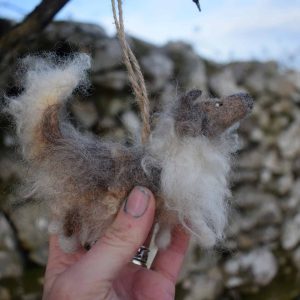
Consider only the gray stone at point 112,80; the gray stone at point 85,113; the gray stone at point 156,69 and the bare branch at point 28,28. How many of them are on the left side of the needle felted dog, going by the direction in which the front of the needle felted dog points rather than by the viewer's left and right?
4

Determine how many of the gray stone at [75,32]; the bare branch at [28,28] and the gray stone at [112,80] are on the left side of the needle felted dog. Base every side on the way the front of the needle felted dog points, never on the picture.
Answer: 3

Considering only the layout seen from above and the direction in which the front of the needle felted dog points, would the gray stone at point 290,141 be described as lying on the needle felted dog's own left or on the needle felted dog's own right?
on the needle felted dog's own left

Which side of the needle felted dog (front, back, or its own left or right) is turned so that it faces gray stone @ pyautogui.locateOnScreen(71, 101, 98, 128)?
left

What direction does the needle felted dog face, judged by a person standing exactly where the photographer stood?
facing to the right of the viewer

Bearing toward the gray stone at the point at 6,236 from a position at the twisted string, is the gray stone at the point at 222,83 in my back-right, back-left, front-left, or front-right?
front-right

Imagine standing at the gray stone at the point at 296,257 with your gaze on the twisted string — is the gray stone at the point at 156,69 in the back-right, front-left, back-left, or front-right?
front-right

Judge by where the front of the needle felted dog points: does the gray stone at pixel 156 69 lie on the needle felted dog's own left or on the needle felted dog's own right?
on the needle felted dog's own left

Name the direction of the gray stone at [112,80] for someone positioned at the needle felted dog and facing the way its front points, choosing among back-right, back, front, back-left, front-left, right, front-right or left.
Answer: left

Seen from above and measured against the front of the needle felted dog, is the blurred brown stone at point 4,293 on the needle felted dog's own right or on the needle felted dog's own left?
on the needle felted dog's own left
